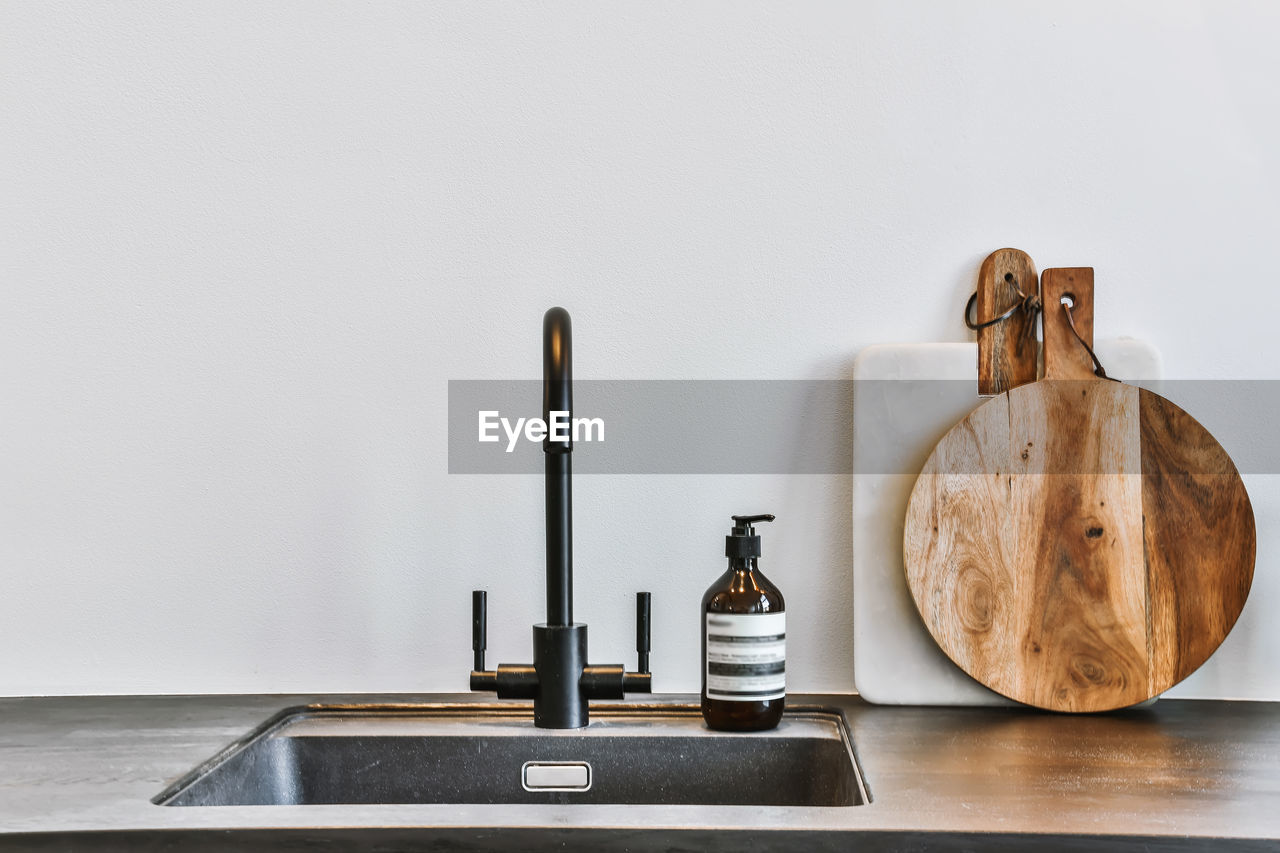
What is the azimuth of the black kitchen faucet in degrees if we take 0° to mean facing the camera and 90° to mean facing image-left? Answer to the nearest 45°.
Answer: approximately 0°
